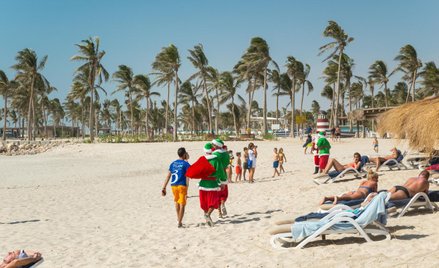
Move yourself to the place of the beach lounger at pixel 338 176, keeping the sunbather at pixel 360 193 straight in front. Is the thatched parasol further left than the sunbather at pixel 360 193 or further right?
left

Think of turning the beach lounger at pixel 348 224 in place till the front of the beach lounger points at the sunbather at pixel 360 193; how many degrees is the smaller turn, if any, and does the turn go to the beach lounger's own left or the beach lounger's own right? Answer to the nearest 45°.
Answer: approximately 90° to the beach lounger's own right

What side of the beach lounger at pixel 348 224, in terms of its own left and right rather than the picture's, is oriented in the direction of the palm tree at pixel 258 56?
right

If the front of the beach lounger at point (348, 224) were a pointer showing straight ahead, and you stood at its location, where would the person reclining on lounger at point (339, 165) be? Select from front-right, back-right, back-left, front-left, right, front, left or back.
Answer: right

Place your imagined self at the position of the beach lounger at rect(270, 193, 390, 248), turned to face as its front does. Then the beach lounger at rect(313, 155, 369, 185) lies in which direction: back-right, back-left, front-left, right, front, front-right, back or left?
right

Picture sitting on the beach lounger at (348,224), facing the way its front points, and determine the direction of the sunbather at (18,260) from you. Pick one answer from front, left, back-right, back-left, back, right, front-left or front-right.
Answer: front-left

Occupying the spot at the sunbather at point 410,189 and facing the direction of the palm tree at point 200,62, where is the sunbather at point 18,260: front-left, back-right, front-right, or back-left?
back-left

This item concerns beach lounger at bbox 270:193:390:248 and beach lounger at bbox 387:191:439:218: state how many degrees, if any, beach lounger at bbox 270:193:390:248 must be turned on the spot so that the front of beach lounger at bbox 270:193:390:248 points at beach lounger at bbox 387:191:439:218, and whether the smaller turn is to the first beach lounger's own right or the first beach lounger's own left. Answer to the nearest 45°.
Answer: approximately 135° to the first beach lounger's own right

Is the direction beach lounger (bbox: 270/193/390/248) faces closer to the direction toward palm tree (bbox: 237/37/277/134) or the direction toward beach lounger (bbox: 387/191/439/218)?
the palm tree

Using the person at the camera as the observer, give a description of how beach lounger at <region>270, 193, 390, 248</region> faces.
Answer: facing to the left of the viewer
